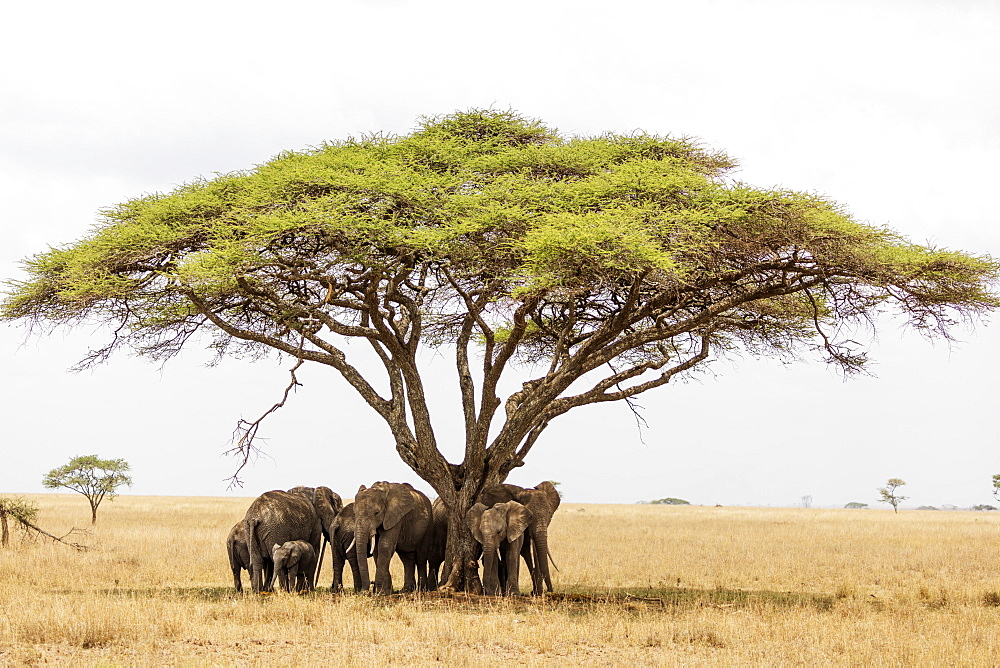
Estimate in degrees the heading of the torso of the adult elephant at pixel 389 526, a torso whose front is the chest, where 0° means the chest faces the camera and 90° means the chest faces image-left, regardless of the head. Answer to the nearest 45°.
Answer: approximately 45°

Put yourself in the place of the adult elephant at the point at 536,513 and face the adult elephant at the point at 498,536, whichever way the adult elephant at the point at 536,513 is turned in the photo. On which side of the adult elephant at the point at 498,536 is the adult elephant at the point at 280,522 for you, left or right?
right

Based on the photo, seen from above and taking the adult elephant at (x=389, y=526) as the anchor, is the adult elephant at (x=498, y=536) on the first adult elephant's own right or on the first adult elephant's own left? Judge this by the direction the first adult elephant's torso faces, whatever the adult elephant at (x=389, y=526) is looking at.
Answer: on the first adult elephant's own left

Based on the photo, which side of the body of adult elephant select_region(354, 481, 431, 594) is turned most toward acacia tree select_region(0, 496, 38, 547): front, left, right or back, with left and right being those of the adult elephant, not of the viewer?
right

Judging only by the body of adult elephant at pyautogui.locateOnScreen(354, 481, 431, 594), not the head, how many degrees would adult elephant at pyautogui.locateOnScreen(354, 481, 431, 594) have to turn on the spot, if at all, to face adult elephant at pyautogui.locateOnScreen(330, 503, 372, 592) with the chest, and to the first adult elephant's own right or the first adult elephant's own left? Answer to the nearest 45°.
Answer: approximately 90° to the first adult elephant's own right
